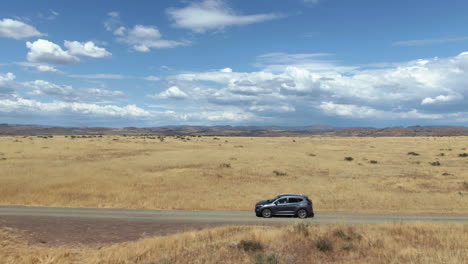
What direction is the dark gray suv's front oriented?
to the viewer's left

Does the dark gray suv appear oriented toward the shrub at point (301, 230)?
no

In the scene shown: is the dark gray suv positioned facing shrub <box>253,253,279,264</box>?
no

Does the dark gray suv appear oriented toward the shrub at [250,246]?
no

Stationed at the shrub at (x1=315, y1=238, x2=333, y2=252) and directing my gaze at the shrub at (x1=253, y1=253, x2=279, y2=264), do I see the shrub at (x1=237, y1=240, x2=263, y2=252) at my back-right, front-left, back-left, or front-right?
front-right
